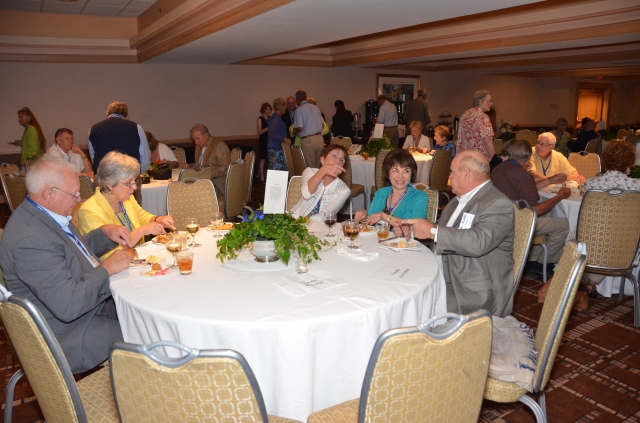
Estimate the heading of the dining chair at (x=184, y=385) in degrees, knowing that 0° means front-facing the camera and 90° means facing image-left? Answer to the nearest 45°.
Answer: approximately 225°

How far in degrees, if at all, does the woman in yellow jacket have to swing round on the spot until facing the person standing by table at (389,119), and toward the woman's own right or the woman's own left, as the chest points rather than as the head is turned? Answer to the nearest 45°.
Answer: approximately 90° to the woman's own left

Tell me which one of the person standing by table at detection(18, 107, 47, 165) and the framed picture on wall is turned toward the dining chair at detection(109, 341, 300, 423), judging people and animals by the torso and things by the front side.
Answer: the framed picture on wall

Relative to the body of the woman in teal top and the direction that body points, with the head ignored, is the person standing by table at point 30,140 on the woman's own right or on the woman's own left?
on the woman's own right

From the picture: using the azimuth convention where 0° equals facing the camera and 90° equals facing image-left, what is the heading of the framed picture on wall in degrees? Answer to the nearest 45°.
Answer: approximately 0°

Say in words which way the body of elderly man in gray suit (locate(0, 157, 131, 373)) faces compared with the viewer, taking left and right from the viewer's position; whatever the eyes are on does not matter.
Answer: facing to the right of the viewer

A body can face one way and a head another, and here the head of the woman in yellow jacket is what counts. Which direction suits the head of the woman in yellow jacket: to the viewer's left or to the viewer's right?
to the viewer's right

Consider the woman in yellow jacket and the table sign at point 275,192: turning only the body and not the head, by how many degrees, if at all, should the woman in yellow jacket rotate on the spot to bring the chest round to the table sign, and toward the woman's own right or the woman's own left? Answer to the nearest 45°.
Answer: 0° — they already face it

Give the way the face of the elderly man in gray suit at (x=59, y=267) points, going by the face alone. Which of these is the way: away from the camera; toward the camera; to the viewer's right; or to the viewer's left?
to the viewer's right
